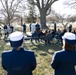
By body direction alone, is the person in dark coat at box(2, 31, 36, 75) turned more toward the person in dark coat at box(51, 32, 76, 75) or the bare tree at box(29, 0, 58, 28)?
the bare tree

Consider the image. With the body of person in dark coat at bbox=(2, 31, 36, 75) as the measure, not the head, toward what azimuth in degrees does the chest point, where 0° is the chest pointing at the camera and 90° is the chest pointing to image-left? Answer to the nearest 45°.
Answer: approximately 180°

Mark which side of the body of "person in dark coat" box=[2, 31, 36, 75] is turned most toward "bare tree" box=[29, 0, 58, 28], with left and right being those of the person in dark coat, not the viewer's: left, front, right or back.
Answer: front

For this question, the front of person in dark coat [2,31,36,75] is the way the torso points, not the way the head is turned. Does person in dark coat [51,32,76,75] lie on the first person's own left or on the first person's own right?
on the first person's own right
